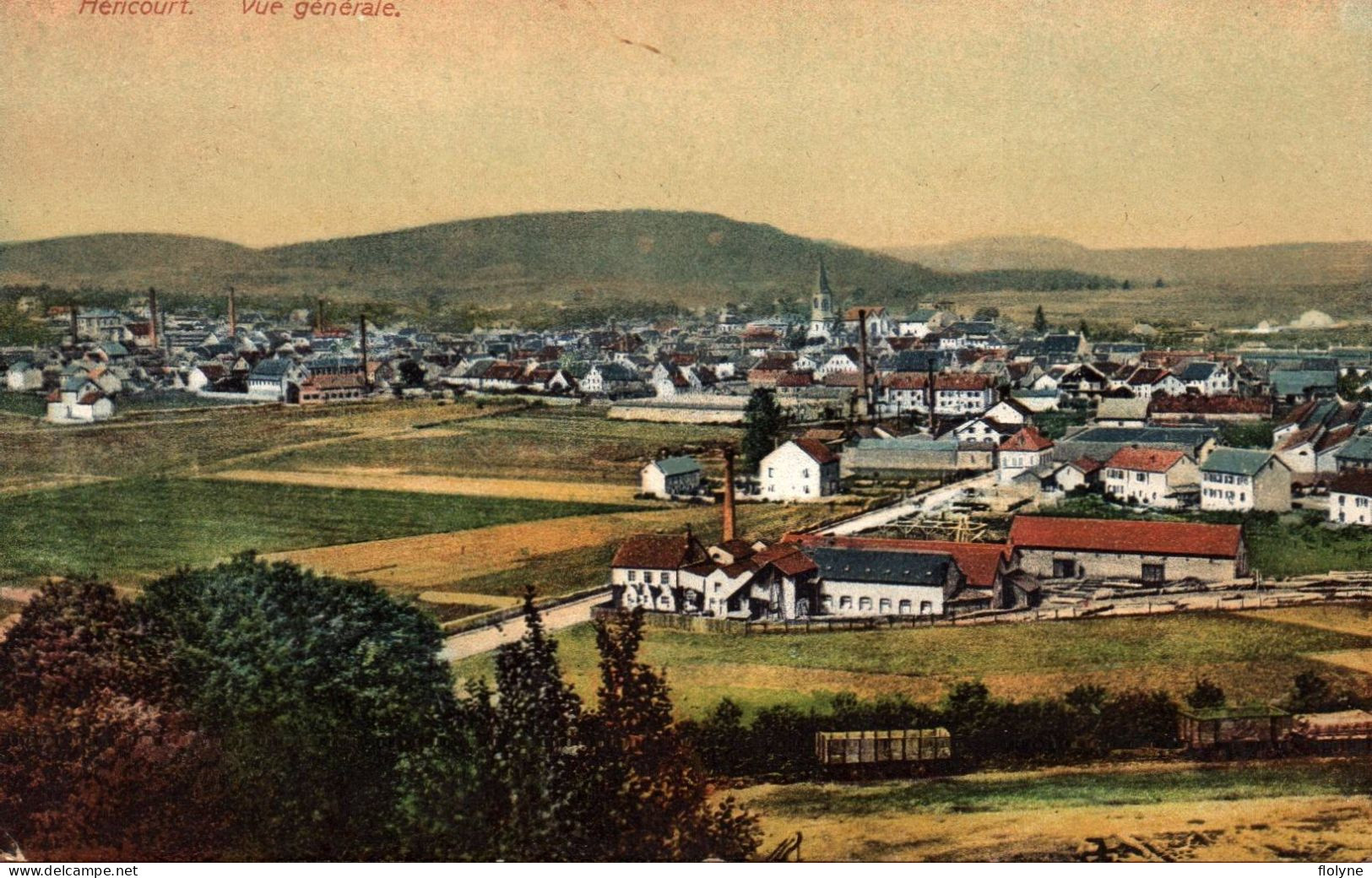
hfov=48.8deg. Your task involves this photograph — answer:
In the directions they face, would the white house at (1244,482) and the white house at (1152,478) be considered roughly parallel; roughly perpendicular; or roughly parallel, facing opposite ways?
roughly parallel

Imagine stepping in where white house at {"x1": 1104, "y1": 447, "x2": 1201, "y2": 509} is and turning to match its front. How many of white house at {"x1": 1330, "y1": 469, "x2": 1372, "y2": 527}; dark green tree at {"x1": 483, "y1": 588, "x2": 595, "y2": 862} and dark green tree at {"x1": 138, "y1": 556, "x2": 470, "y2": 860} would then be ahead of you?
2

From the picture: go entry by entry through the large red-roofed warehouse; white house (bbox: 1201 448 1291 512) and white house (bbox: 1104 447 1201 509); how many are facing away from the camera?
0

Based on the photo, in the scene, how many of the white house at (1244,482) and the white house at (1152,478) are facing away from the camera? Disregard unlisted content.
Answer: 0

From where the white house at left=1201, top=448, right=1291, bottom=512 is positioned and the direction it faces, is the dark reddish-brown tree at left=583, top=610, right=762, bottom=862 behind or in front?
in front

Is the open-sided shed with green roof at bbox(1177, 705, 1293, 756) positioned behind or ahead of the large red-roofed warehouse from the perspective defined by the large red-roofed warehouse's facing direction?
ahead

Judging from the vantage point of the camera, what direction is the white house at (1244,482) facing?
facing the viewer and to the left of the viewer

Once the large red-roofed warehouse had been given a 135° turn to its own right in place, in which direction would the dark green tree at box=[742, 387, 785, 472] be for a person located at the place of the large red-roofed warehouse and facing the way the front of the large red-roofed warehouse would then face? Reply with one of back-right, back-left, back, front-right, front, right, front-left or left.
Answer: front-left

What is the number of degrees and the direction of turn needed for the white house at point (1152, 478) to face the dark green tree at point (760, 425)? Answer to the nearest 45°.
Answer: approximately 45° to its right

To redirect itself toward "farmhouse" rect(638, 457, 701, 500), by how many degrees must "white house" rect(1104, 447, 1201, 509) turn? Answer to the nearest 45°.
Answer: approximately 45° to its right

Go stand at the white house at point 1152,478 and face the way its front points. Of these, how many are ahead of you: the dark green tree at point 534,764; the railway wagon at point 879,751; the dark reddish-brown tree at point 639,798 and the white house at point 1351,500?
3

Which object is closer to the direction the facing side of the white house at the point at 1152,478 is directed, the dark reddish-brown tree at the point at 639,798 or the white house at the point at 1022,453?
the dark reddish-brown tree

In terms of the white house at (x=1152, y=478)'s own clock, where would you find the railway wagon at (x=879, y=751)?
The railway wagon is roughly at 12 o'clock from the white house.

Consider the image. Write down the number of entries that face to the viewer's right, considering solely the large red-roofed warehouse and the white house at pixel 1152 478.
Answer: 0

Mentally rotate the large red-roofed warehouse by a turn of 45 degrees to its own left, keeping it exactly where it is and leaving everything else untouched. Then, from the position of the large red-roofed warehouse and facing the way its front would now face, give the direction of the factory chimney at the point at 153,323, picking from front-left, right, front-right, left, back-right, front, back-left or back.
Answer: back-right

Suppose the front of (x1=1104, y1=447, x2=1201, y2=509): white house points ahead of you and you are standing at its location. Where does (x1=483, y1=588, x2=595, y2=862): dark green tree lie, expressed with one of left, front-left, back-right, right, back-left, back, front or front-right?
front
